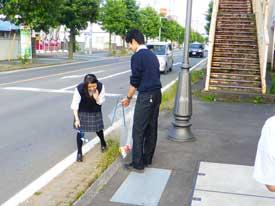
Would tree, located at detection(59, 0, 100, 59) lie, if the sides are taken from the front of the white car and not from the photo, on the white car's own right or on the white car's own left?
on the white car's own right

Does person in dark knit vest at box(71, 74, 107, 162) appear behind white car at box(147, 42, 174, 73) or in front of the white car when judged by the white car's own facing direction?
in front

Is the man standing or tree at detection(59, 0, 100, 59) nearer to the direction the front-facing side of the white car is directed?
the man standing

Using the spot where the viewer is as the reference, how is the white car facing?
facing the viewer and to the left of the viewer

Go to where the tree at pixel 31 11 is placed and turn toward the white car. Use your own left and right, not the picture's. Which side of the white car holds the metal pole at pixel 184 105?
right

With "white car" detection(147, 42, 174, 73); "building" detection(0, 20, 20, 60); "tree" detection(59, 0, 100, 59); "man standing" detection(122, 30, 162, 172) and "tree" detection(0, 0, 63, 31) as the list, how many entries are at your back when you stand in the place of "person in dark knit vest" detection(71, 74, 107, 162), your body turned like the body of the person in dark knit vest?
4

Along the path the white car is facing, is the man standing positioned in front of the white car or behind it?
in front

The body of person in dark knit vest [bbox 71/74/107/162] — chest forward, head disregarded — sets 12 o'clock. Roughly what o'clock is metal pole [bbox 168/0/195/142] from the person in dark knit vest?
The metal pole is roughly at 8 o'clock from the person in dark knit vest.

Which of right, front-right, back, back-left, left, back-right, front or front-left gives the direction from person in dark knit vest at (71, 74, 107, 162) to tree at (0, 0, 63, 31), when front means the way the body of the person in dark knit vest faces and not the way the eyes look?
back

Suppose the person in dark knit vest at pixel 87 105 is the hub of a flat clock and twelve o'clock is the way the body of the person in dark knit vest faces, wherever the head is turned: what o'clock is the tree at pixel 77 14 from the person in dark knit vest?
The tree is roughly at 6 o'clock from the person in dark knit vest.

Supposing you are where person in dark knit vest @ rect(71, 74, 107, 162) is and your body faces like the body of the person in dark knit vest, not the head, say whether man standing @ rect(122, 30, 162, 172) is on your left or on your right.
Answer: on your left

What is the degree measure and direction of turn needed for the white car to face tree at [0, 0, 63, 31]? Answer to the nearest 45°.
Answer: approximately 45° to its right

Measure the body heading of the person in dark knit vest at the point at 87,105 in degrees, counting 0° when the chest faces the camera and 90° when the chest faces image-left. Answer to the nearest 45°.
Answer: approximately 0°

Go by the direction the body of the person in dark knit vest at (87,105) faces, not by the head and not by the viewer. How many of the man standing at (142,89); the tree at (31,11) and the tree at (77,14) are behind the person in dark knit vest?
2
